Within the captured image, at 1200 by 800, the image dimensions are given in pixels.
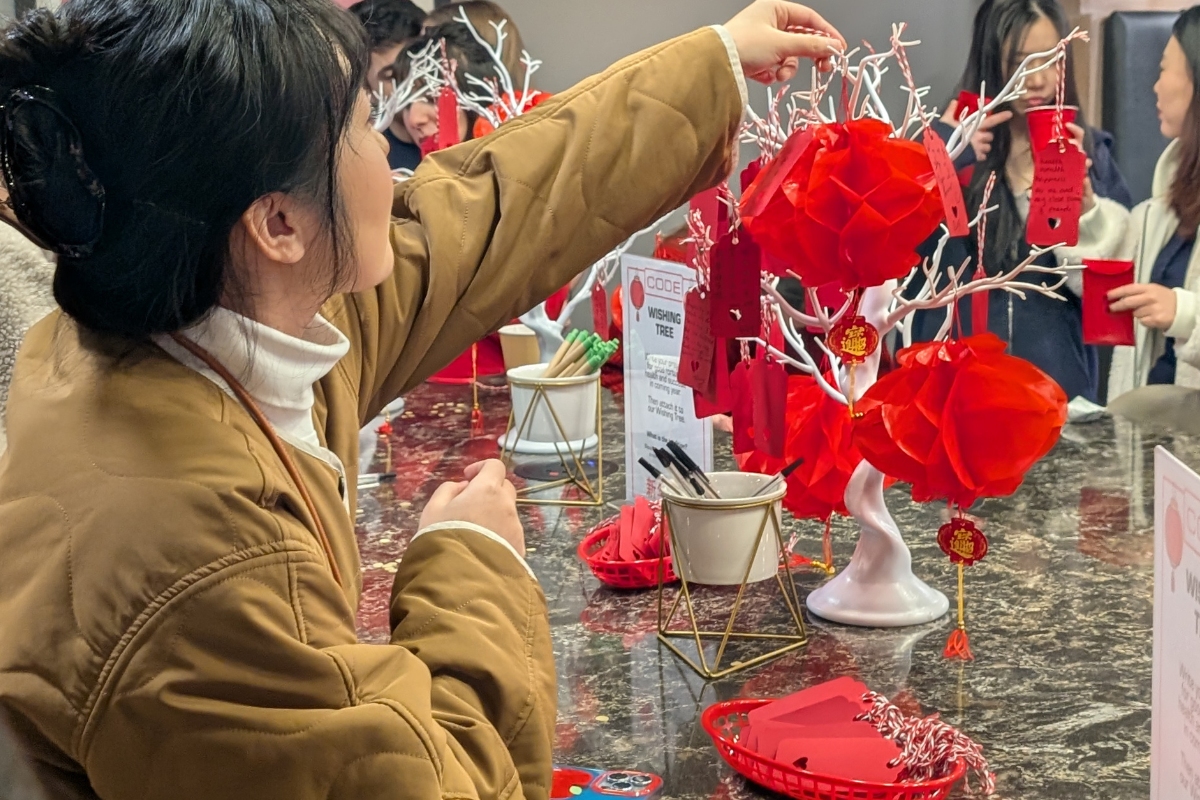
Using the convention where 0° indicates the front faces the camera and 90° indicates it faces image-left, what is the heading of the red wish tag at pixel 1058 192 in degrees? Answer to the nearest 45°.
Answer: approximately 0°

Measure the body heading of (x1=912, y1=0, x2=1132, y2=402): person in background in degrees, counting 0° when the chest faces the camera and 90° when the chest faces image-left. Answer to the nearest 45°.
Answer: approximately 0°

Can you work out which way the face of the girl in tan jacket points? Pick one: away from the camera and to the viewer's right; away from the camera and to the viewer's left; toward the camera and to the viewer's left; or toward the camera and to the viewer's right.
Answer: away from the camera and to the viewer's right

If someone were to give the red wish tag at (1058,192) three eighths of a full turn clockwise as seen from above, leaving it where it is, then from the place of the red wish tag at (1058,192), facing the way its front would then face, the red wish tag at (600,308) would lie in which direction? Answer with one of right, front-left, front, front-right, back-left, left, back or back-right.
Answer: front

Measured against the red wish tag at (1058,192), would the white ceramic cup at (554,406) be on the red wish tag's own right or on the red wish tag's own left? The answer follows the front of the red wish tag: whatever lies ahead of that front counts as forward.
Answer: on the red wish tag's own right

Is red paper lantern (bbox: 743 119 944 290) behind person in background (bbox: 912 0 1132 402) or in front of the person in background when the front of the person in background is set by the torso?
in front

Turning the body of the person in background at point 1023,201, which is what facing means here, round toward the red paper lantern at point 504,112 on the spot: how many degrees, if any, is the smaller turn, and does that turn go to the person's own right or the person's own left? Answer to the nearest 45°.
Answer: approximately 45° to the person's own right

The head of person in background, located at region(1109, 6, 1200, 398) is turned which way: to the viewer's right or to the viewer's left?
to the viewer's left
